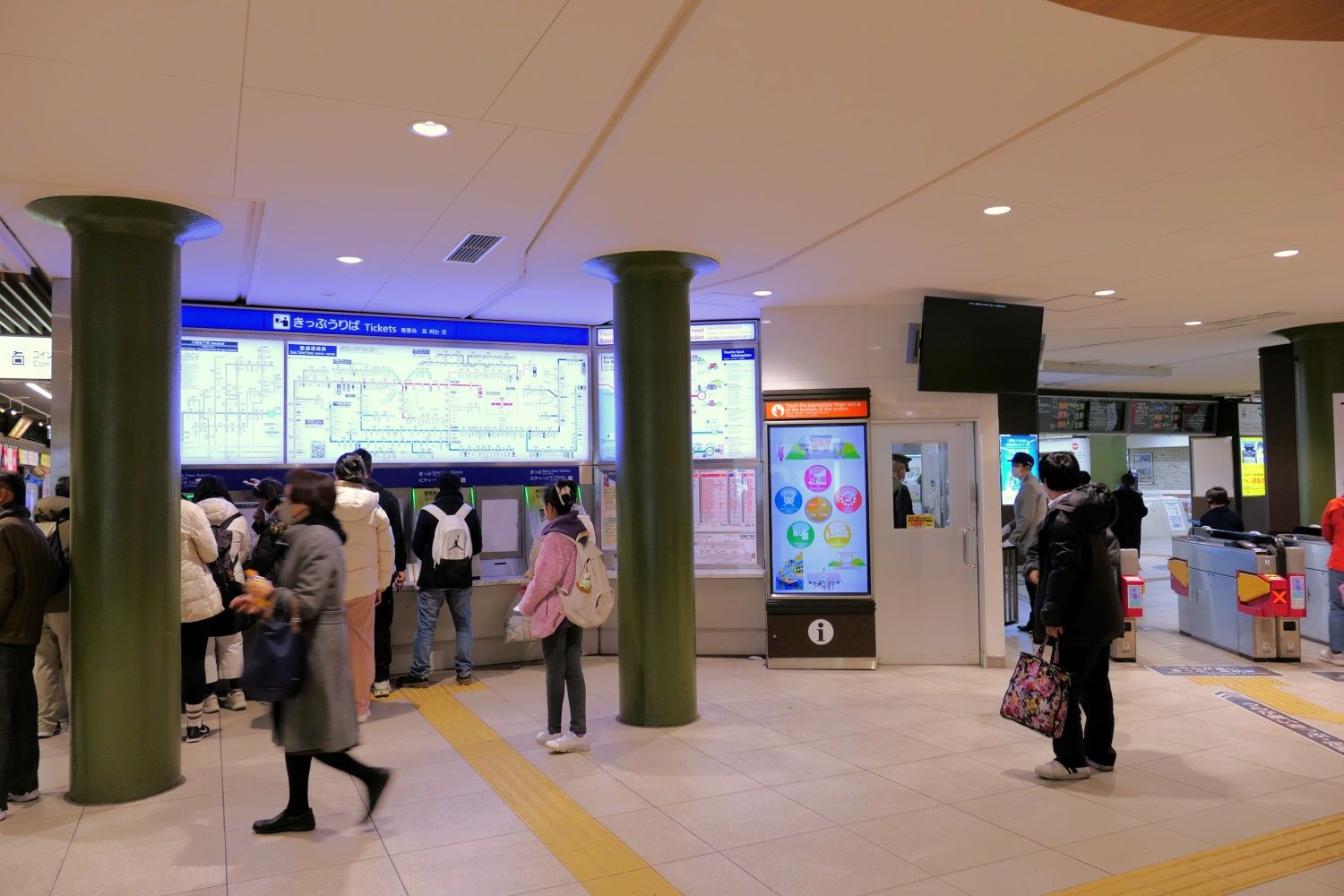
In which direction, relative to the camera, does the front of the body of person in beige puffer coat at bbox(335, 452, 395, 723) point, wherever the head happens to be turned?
away from the camera

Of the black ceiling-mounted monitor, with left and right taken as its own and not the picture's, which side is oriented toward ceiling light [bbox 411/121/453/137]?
front

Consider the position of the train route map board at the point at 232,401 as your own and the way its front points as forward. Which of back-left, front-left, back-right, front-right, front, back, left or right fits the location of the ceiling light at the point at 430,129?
front

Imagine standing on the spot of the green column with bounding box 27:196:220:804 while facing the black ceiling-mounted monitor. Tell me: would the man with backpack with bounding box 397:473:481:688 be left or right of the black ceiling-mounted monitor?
left

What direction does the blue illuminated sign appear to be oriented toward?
toward the camera

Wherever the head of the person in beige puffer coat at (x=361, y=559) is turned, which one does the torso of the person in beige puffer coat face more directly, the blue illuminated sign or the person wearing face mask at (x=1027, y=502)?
the blue illuminated sign

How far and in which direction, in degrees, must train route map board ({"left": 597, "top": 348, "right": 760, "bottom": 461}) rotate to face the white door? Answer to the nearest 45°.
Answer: approximately 90° to its left

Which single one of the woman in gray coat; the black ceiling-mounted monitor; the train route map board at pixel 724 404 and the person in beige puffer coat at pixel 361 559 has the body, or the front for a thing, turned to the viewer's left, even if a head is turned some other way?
the woman in gray coat

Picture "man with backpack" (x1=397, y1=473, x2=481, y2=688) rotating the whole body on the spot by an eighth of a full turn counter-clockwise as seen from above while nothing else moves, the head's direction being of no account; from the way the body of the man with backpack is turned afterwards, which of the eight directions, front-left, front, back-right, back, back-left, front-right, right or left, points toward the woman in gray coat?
back-left

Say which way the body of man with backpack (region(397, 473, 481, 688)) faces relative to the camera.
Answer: away from the camera

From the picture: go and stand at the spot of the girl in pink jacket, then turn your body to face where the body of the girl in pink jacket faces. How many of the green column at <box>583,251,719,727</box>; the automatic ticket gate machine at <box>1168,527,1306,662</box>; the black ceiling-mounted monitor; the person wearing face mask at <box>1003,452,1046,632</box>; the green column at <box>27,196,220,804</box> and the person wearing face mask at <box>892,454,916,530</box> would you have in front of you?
1

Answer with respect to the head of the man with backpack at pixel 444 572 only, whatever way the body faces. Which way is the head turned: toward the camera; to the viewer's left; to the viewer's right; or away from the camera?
away from the camera

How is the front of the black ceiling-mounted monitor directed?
toward the camera

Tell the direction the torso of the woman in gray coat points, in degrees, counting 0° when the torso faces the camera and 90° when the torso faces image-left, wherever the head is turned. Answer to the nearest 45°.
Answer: approximately 90°

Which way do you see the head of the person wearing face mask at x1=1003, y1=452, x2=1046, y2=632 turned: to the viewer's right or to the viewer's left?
to the viewer's left

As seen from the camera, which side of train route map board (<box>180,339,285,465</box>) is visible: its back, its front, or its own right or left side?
front

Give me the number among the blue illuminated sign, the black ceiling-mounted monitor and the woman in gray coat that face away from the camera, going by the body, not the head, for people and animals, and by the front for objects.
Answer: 0

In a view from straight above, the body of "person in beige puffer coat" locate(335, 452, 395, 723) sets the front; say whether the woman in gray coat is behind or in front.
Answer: behind

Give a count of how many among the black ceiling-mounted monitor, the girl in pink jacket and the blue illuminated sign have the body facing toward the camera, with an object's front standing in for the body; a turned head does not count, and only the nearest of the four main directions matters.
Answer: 2
